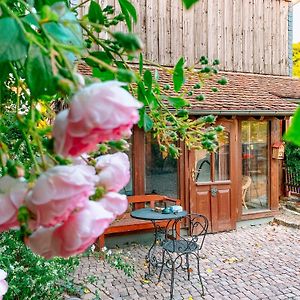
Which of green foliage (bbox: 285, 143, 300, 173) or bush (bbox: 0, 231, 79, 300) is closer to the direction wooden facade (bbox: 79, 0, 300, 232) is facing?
the bush

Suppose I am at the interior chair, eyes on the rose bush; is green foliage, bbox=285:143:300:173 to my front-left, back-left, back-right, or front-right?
back-left

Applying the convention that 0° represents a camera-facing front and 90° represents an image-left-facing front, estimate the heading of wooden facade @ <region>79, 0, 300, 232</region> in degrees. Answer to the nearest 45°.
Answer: approximately 0°

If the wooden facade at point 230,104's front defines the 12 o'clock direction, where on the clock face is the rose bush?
The rose bush is roughly at 12 o'clock from the wooden facade.

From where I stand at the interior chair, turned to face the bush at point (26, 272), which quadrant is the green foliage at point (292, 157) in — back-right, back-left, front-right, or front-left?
back-left
